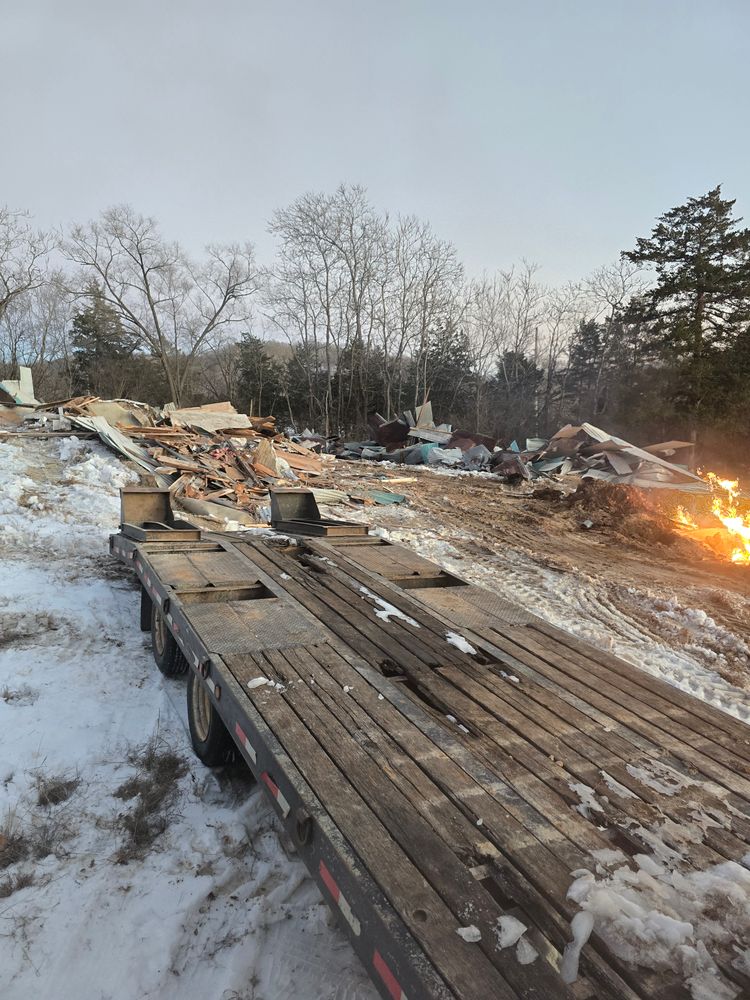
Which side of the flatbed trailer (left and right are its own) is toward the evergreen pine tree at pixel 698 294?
left

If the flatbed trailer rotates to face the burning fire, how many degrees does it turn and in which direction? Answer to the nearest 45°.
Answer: approximately 90° to its left

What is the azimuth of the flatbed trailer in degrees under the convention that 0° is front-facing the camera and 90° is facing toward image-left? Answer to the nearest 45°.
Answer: approximately 315°
